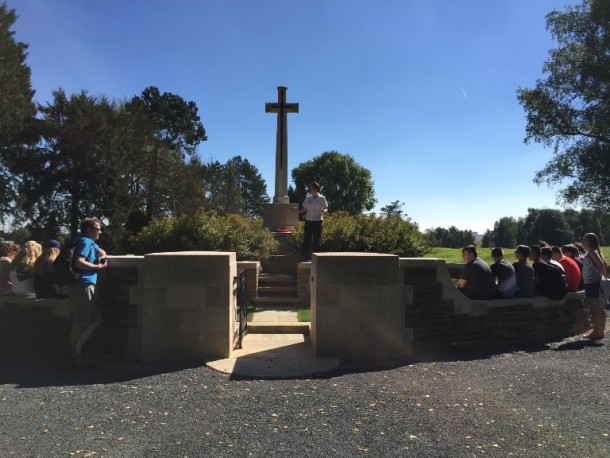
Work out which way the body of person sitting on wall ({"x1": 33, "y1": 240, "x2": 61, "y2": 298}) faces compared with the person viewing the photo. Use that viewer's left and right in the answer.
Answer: facing away from the viewer and to the right of the viewer

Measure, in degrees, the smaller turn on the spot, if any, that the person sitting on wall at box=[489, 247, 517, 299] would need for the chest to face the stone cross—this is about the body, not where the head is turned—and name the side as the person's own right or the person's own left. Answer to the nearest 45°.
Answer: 0° — they already face it

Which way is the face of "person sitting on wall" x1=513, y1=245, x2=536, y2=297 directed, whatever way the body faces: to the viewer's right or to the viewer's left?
to the viewer's left

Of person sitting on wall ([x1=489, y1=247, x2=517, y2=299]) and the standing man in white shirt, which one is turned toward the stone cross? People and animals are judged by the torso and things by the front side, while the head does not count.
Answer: the person sitting on wall

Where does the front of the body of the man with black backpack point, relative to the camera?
to the viewer's right

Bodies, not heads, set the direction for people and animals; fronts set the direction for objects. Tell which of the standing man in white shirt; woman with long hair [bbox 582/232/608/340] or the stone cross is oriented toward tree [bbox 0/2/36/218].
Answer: the woman with long hair

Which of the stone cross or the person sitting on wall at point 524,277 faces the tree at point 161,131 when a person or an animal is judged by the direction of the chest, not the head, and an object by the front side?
the person sitting on wall

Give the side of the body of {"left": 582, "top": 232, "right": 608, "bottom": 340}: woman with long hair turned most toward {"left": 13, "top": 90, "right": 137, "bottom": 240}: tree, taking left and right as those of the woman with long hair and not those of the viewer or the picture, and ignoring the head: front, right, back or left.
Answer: front

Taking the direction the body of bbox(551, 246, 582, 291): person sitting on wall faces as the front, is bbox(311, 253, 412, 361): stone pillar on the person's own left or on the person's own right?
on the person's own left

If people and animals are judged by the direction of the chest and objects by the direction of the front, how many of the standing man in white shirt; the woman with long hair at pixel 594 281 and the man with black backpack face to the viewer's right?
1

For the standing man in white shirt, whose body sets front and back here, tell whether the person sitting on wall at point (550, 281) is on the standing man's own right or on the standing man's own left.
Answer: on the standing man's own left

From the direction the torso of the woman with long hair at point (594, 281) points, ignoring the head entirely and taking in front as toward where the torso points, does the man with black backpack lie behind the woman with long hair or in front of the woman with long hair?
in front

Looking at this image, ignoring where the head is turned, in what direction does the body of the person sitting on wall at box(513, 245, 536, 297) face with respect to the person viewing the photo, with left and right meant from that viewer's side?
facing away from the viewer and to the left of the viewer

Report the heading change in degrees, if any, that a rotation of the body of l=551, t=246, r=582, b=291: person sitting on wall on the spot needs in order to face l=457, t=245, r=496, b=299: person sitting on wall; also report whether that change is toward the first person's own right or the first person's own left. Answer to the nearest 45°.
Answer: approximately 45° to the first person's own left

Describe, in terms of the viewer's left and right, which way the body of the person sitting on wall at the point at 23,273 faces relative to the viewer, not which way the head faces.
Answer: facing away from the viewer and to the right of the viewer
